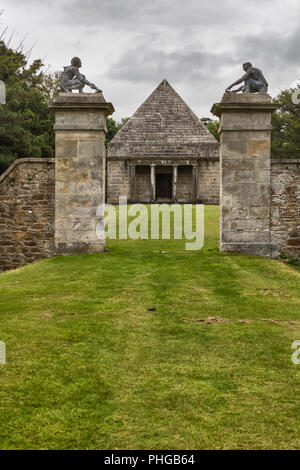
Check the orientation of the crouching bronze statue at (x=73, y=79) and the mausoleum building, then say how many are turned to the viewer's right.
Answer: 1

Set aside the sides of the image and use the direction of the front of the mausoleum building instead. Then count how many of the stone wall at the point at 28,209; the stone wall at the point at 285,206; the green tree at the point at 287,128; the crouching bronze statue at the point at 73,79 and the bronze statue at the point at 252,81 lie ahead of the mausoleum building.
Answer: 4

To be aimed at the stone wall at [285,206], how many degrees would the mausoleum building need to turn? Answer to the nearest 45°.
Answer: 0° — it already faces it

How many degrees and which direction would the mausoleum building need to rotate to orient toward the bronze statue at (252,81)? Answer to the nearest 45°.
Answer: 0° — it already faces it

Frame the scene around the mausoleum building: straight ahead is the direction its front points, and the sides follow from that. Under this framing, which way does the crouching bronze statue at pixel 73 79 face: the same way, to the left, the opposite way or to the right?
to the left

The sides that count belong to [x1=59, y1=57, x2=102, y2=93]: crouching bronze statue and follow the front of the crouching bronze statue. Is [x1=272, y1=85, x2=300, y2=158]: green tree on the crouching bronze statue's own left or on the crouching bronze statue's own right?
on the crouching bronze statue's own left

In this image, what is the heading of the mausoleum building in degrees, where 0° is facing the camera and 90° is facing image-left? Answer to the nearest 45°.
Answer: approximately 0°

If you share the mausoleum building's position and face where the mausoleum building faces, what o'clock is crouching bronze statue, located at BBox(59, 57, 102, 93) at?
The crouching bronze statue is roughly at 12 o'clock from the mausoleum building.

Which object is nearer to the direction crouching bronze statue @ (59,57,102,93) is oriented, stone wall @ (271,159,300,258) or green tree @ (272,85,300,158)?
the stone wall

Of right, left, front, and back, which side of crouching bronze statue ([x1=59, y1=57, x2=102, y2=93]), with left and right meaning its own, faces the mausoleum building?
left

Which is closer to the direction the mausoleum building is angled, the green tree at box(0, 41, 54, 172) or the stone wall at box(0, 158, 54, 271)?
the stone wall

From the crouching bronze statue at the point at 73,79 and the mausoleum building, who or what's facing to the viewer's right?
the crouching bronze statue

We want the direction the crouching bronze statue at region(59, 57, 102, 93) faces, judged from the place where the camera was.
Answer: facing to the right of the viewer
